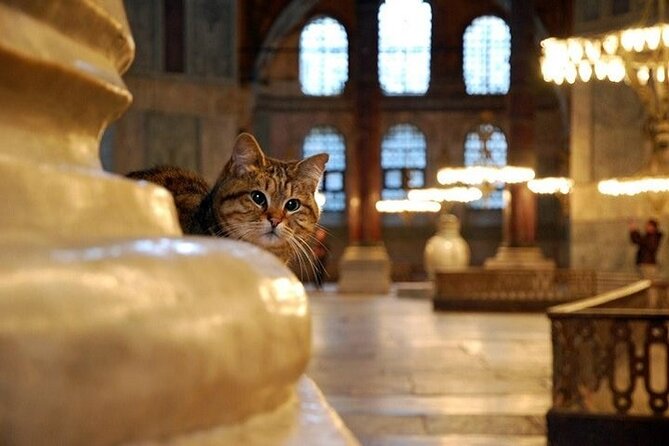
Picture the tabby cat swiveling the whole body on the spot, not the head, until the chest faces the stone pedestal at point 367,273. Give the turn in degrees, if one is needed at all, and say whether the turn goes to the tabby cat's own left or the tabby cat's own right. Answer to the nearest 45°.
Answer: approximately 135° to the tabby cat's own left

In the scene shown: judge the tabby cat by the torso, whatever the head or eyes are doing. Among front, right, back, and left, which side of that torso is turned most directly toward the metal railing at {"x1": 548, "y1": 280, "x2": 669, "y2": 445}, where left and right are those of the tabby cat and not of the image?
left

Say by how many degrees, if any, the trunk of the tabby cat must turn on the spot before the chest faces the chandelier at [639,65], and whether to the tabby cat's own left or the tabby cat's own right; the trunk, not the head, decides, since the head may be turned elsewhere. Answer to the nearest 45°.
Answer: approximately 90° to the tabby cat's own left

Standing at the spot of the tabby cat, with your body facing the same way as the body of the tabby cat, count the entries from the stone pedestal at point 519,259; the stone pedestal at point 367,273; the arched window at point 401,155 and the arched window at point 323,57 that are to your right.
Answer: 0

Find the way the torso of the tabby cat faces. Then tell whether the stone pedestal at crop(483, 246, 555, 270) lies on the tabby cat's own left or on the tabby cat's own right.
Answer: on the tabby cat's own left

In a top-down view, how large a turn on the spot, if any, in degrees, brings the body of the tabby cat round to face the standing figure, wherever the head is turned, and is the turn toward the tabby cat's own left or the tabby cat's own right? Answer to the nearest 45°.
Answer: approximately 90° to the tabby cat's own left

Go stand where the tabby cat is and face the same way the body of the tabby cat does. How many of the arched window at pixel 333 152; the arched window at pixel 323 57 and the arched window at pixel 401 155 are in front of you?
0

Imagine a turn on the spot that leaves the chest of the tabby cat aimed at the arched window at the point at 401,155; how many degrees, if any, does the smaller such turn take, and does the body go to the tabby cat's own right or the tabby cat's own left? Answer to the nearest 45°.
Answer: approximately 135° to the tabby cat's own left

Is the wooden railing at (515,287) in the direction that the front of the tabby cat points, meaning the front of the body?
no

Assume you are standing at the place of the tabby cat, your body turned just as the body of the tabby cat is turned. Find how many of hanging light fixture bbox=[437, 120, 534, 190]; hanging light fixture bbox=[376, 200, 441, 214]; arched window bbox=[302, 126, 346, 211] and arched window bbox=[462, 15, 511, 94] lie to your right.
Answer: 0

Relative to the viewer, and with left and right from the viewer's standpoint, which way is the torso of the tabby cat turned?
facing the viewer and to the right of the viewer

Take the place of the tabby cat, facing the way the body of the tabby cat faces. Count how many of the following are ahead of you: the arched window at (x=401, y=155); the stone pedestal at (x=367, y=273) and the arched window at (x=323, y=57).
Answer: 0

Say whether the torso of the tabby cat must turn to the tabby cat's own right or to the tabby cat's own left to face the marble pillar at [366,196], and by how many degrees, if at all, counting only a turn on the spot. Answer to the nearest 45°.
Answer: approximately 135° to the tabby cat's own left

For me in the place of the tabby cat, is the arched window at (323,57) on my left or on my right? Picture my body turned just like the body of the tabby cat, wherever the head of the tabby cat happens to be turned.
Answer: on my left
